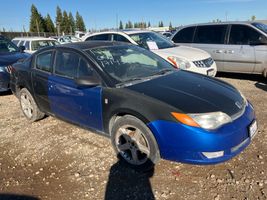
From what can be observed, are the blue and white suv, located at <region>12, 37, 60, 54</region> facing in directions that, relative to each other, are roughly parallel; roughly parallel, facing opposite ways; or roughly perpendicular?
roughly parallel

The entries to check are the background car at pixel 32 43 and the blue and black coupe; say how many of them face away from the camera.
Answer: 0

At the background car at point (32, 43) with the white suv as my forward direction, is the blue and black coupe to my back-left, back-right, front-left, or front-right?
front-right

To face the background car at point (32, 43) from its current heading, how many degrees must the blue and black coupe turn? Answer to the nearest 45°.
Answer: approximately 180°

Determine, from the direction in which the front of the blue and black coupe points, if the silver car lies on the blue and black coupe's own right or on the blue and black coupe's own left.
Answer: on the blue and black coupe's own left

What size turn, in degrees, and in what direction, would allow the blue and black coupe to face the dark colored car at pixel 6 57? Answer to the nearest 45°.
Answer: approximately 180°

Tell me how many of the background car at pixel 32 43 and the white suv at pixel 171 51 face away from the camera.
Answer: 0

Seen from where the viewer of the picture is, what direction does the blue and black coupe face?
facing the viewer and to the right of the viewer

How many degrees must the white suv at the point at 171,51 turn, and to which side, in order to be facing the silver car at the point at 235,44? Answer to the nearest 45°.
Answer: approximately 45° to its left
